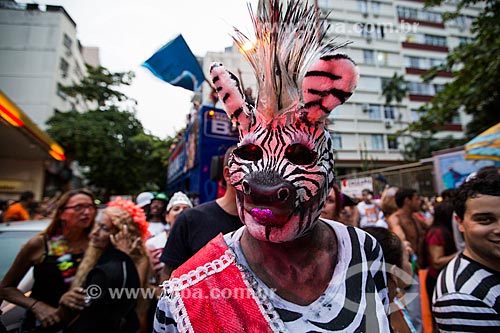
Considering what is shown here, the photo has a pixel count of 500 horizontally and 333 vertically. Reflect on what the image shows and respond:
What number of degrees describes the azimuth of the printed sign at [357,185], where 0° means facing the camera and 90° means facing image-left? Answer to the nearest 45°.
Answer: approximately 0°

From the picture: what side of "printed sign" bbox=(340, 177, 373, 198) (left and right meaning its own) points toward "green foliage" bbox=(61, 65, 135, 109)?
right

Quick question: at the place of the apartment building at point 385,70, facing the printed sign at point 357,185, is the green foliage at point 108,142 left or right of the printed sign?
right

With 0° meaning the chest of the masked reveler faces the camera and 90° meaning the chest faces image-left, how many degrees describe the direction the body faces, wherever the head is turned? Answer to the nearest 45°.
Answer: approximately 0°

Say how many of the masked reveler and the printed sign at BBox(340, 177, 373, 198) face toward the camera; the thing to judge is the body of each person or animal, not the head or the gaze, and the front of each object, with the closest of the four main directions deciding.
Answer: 2
